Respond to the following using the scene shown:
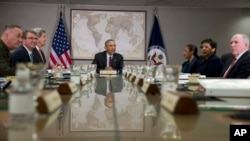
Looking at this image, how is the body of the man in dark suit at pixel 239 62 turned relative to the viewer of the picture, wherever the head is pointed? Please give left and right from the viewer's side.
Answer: facing the viewer and to the left of the viewer

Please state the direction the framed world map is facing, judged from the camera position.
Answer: facing the viewer

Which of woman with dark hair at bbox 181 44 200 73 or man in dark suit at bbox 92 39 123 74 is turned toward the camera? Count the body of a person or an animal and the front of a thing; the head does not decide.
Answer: the man in dark suit

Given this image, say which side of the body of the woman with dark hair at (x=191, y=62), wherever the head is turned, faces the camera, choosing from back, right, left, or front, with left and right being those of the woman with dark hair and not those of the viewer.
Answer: left

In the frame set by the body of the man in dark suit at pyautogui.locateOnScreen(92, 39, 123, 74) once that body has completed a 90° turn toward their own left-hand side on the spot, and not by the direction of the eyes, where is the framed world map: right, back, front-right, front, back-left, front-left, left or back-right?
left

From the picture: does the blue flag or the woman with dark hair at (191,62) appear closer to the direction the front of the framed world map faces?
the woman with dark hair

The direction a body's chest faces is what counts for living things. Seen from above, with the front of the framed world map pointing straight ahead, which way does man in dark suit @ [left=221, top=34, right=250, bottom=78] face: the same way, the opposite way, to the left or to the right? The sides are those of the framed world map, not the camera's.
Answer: to the right

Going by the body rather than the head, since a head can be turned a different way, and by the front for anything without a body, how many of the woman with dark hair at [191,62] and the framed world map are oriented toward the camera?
1

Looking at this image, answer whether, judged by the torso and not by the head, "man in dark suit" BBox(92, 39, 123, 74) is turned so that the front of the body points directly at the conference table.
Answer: yes

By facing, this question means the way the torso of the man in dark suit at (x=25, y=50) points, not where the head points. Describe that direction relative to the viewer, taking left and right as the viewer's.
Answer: facing the viewer and to the right of the viewer

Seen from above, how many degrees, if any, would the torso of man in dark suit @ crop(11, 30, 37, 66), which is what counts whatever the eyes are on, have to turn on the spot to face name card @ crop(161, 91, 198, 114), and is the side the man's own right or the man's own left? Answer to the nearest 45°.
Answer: approximately 45° to the man's own right

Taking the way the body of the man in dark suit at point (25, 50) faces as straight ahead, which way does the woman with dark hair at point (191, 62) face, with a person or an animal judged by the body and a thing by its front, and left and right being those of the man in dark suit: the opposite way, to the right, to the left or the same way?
the opposite way
